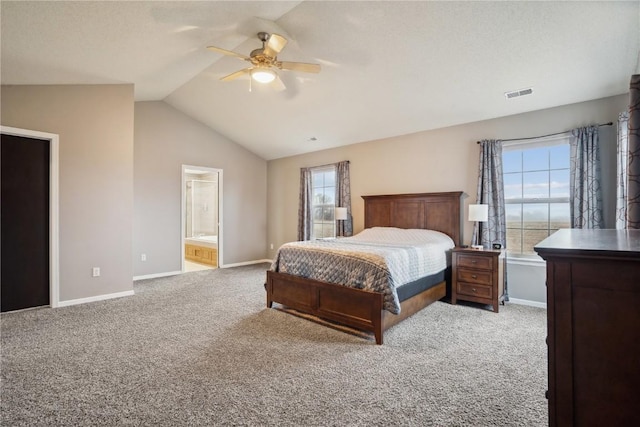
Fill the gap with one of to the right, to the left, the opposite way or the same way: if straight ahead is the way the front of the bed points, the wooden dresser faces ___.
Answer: to the right

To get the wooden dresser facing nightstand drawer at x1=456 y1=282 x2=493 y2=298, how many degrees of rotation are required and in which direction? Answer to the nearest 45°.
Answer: approximately 90° to its right

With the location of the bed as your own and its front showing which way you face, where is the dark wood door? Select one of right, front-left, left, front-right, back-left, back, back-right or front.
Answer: front-right

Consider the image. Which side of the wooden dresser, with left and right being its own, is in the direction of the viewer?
left

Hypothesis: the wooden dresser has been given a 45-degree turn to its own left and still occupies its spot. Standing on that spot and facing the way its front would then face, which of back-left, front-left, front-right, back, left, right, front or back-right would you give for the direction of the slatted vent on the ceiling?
back-right

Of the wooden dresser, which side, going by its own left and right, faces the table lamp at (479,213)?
right

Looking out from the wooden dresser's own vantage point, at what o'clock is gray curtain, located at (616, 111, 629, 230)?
The gray curtain is roughly at 3 o'clock from the wooden dresser.

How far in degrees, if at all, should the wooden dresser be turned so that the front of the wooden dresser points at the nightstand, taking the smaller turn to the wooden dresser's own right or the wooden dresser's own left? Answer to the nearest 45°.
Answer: approximately 90° to the wooden dresser's own right

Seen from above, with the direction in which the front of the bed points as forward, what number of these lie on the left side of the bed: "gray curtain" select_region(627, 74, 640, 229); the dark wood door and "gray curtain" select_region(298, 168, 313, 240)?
1

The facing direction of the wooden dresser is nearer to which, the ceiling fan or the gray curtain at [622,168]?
the ceiling fan

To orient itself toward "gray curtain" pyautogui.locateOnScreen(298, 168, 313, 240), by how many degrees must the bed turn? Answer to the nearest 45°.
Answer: approximately 90° to its right
